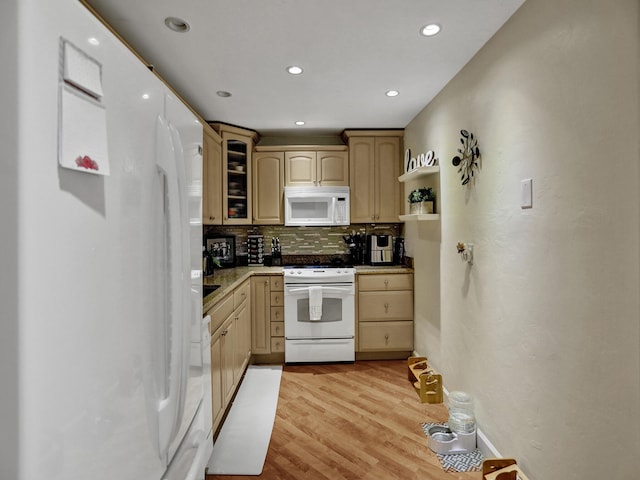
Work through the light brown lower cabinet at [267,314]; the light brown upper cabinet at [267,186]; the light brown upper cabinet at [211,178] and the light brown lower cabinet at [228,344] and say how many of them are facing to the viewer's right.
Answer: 2

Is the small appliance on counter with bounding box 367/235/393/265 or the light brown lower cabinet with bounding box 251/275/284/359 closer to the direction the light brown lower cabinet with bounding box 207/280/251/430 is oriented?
the small appliance on counter

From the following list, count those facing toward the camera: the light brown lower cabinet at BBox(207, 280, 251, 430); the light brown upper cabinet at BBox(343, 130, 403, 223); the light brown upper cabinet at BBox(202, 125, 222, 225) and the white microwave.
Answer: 2

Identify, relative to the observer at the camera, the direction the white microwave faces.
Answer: facing the viewer

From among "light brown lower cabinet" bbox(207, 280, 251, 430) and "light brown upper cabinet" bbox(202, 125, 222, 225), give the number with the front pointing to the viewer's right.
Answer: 2

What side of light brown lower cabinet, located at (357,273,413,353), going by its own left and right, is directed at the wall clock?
front

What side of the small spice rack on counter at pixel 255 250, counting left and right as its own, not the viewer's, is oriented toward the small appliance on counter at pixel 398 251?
left

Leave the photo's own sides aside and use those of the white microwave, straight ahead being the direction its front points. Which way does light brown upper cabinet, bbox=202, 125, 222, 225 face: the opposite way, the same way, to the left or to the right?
to the left

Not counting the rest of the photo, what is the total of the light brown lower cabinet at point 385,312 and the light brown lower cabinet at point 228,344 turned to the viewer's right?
1

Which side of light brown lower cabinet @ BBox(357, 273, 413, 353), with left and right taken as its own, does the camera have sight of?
front

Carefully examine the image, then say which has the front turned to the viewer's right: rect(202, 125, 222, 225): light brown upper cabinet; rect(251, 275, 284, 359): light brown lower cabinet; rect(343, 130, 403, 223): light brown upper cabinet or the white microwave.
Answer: rect(202, 125, 222, 225): light brown upper cabinet

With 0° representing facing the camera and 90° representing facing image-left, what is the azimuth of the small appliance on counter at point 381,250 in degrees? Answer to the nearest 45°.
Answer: approximately 0°

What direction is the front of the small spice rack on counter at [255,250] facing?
toward the camera

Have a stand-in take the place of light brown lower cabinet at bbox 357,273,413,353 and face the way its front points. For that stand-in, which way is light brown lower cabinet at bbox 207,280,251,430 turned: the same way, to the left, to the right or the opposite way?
to the left

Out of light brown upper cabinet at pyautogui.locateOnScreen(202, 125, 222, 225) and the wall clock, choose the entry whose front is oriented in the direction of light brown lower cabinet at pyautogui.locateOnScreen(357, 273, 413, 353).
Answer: the light brown upper cabinet
